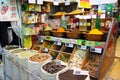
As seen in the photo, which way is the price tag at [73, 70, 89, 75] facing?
toward the camera

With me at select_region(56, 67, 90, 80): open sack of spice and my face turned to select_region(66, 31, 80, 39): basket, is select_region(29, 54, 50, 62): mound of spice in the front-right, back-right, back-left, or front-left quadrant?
front-left

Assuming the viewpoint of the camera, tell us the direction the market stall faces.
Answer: facing the viewer and to the left of the viewer

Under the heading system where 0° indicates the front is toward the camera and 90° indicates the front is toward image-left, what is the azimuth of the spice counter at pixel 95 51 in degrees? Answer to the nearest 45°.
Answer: approximately 45°
